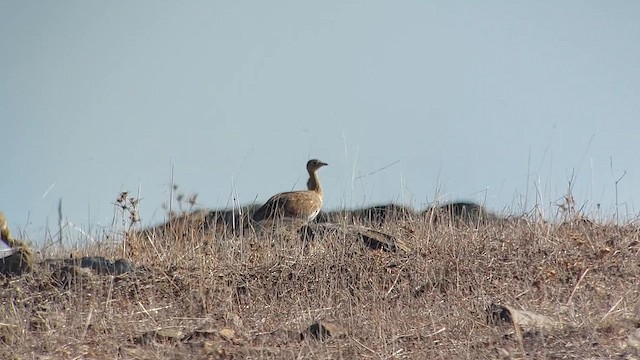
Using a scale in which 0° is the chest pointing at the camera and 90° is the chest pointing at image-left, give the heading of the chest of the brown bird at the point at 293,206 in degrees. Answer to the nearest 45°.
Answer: approximately 270°
